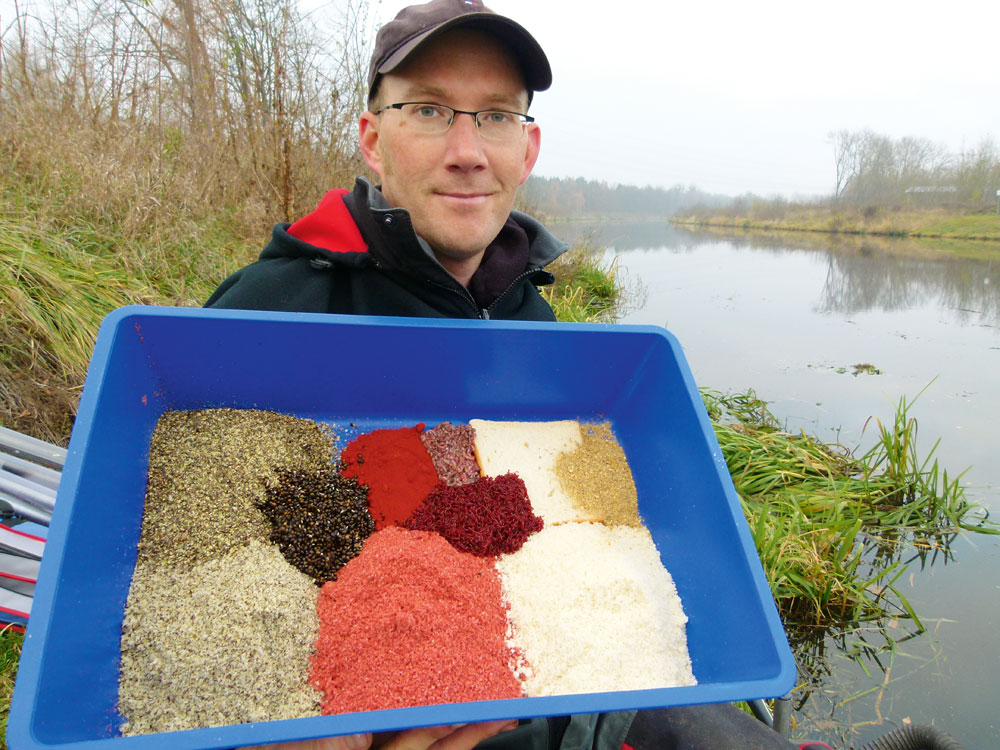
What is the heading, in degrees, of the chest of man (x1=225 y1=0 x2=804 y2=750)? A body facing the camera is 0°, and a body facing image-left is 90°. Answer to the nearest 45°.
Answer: approximately 315°

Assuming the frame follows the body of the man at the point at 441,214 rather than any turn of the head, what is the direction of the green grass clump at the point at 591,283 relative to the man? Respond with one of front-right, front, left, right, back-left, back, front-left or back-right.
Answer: back-left

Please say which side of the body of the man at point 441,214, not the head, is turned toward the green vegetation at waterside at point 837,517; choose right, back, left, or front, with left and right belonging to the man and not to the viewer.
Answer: left

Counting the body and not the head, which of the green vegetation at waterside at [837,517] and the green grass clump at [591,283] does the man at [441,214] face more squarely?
the green vegetation at waterside
